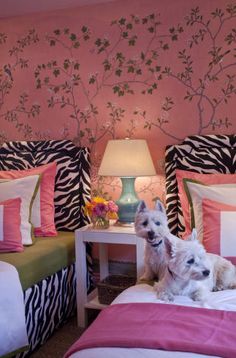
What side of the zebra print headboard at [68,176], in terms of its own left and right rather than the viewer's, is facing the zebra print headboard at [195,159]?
left

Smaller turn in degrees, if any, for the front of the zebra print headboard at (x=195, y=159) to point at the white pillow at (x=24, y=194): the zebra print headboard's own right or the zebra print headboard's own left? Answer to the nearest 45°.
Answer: approximately 90° to the zebra print headboard's own right

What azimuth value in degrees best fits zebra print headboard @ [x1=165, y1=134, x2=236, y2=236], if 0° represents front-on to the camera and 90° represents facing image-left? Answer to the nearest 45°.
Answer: approximately 0°

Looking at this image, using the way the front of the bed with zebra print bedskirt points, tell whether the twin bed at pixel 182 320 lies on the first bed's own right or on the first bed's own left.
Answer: on the first bed's own left

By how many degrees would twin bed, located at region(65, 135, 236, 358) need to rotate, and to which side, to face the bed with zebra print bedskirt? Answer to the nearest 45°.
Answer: approximately 135° to its right

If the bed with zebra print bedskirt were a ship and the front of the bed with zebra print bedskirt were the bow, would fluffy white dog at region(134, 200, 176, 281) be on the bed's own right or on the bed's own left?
on the bed's own left
